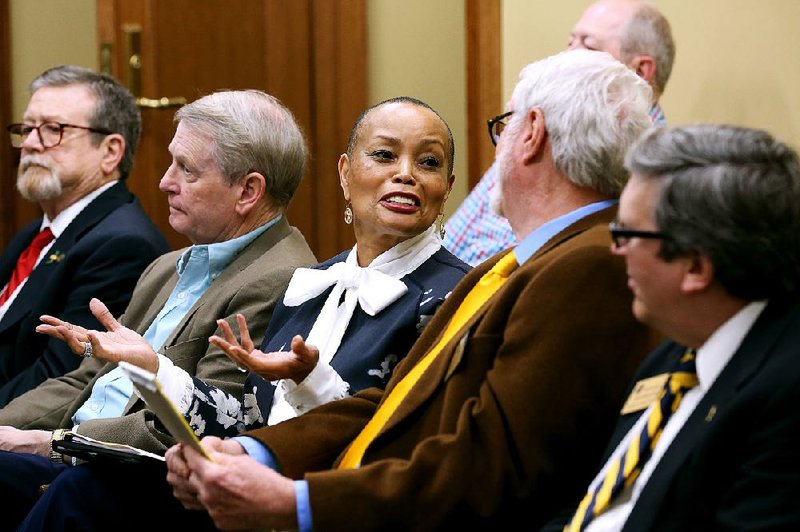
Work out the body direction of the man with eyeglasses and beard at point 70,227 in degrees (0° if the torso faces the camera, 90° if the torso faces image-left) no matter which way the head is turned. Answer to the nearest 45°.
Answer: approximately 45°

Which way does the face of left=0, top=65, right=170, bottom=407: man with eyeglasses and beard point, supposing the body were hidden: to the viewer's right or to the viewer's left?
to the viewer's left

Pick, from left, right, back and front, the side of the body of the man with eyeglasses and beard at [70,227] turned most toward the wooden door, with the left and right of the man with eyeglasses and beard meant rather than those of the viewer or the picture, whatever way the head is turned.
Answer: back
